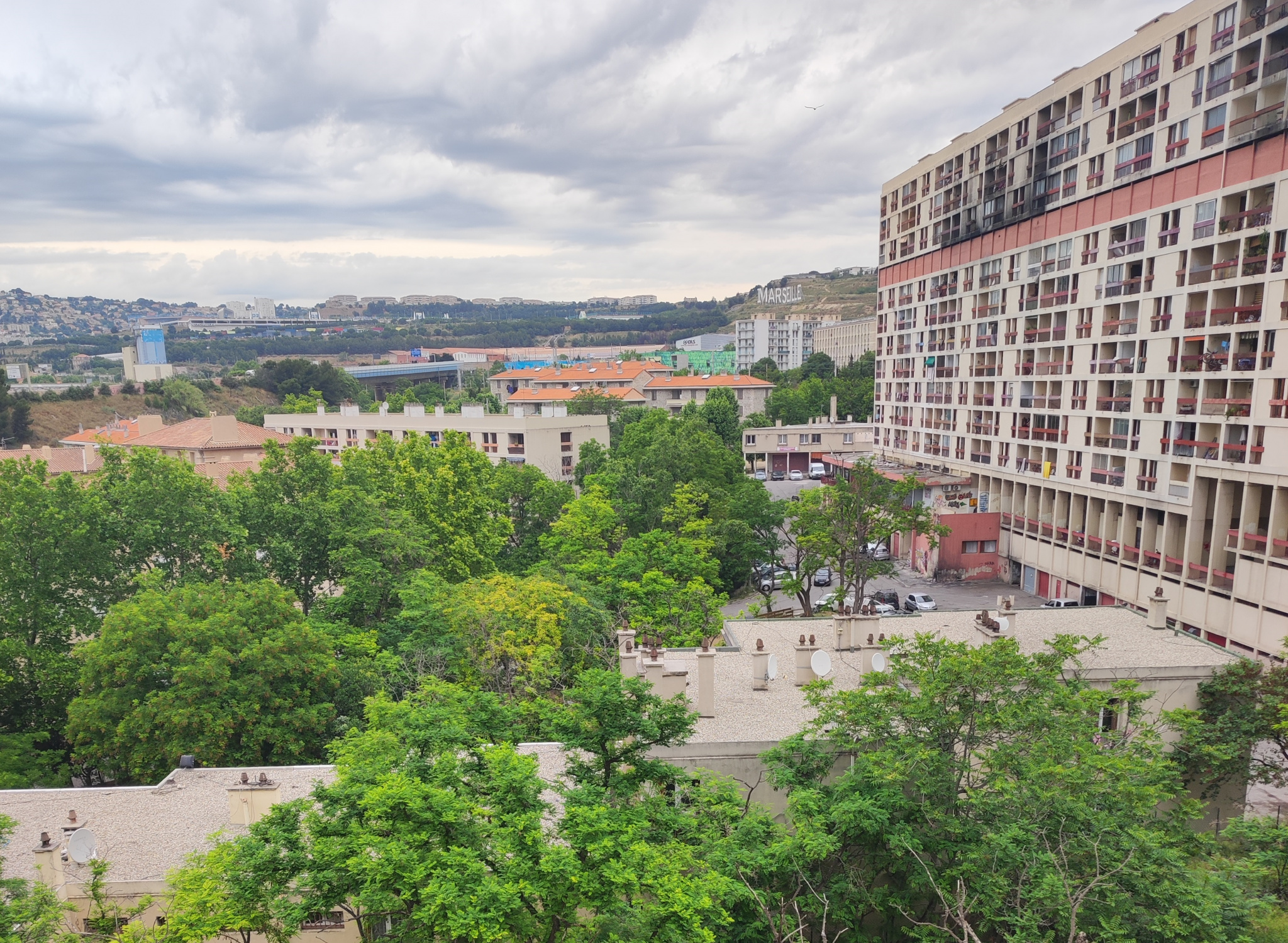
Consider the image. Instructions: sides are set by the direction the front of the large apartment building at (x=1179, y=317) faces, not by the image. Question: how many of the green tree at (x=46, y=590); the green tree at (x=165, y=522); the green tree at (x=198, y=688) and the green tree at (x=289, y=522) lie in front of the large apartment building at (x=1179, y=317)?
4

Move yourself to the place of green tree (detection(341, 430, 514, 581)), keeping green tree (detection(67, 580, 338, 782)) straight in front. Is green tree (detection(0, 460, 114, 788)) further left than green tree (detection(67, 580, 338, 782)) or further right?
right

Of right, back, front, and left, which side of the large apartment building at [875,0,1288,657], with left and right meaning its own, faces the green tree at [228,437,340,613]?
front

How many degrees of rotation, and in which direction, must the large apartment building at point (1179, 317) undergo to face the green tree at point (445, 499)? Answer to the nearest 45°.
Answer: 0° — it already faces it

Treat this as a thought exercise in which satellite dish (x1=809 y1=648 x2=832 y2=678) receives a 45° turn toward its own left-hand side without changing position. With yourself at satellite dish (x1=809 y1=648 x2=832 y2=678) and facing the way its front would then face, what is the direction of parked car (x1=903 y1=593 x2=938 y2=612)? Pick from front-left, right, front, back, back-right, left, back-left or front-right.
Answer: left

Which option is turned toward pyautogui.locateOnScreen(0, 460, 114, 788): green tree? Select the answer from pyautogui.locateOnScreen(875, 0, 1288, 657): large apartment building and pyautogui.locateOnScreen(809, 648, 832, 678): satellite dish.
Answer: the large apartment building

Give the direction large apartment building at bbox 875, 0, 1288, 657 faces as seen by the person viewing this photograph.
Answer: facing the viewer and to the left of the viewer

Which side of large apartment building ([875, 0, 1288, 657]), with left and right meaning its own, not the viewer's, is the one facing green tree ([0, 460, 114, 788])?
front

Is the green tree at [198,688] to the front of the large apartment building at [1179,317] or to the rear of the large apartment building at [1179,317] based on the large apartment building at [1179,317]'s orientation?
to the front
